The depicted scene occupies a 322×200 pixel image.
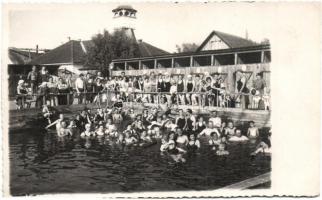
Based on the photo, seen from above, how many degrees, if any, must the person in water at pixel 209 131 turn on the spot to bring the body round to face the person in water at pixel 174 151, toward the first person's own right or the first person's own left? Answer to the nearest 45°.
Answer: approximately 90° to the first person's own right

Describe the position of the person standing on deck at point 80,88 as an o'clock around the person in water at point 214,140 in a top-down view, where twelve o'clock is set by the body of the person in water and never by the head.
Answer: The person standing on deck is roughly at 3 o'clock from the person in water.

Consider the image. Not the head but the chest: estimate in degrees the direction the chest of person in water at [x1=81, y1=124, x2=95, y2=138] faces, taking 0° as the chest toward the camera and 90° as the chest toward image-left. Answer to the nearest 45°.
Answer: approximately 0°

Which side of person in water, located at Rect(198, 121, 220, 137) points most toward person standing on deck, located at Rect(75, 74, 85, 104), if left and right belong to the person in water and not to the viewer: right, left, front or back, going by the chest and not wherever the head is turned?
right
